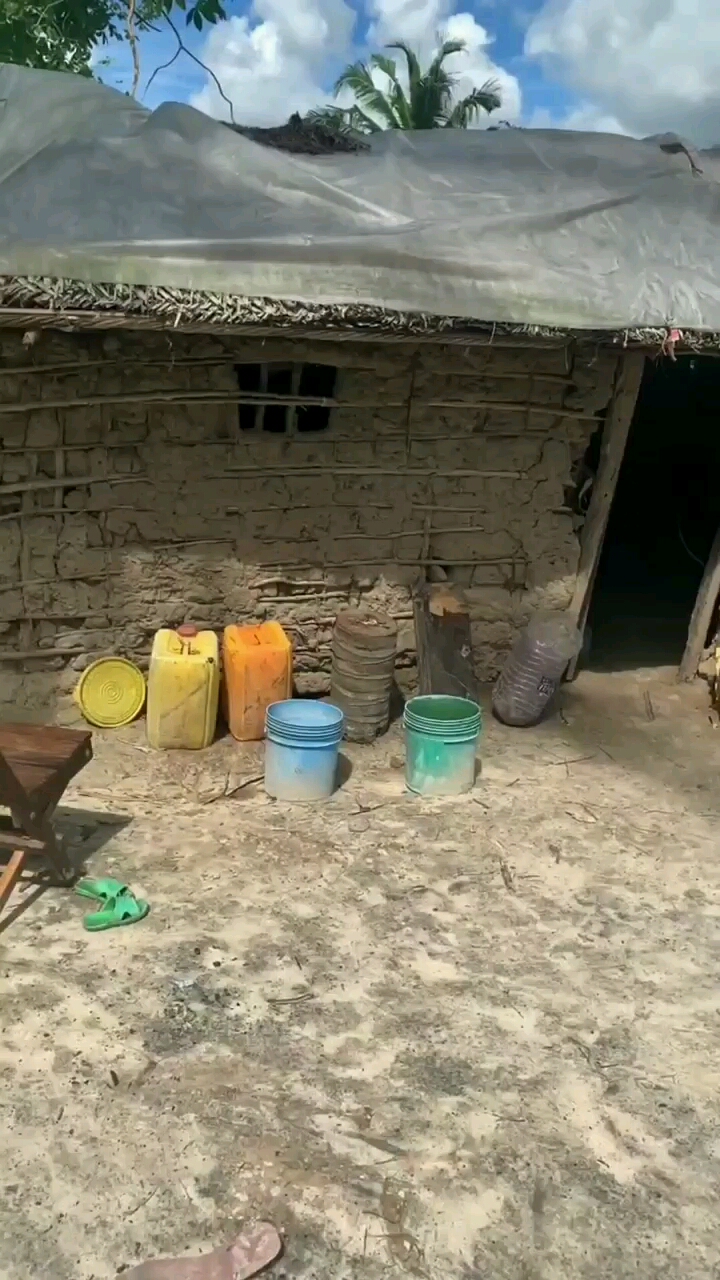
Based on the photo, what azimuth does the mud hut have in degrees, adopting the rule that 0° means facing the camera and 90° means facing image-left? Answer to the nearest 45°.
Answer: approximately 0°

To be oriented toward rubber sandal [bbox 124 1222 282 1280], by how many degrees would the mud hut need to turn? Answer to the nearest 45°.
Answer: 0° — it already faces it

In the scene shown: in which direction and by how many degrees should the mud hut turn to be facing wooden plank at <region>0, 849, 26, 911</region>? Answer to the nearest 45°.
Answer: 0° — it already faces it

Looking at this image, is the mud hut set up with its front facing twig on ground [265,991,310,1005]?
yes

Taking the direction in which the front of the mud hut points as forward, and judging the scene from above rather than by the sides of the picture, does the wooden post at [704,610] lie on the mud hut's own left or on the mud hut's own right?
on the mud hut's own left

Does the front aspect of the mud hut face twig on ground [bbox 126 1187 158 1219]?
yes

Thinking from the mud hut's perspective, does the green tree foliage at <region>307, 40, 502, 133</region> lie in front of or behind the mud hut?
behind

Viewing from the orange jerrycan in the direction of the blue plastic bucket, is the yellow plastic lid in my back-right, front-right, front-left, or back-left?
back-right
